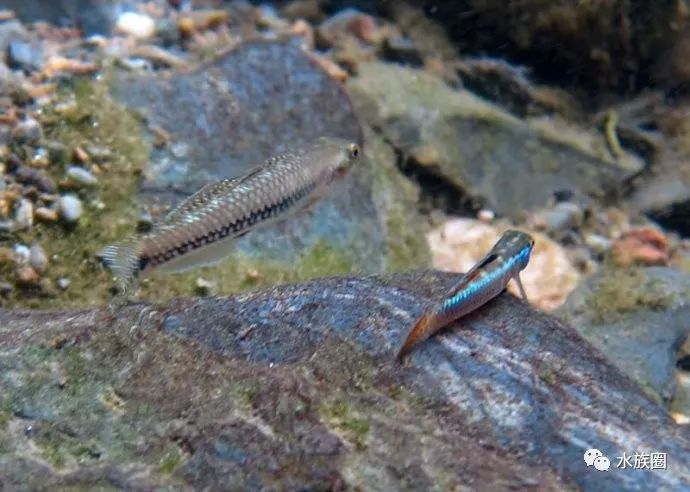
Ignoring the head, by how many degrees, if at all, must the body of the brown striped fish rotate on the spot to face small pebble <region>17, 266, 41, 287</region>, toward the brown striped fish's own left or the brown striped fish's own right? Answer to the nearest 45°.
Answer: approximately 180°

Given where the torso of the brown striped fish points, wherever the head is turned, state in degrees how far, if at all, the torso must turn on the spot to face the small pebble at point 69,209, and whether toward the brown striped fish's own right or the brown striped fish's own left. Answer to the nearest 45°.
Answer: approximately 135° to the brown striped fish's own left

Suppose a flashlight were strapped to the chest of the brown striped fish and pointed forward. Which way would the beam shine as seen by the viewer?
to the viewer's right

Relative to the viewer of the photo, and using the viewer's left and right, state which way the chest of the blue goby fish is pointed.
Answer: facing away from the viewer and to the right of the viewer

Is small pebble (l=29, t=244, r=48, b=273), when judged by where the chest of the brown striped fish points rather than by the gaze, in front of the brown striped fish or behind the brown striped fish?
behind

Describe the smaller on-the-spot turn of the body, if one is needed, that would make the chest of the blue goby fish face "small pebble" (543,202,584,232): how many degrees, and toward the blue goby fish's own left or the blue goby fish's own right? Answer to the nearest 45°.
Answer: approximately 45° to the blue goby fish's own left

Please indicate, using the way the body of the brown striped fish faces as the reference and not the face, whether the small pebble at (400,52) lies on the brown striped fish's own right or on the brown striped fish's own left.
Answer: on the brown striped fish's own left

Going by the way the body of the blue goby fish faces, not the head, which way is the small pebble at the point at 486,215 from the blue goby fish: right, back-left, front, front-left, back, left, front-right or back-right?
front-left

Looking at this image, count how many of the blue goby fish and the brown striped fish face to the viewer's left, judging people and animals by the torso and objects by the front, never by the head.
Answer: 0

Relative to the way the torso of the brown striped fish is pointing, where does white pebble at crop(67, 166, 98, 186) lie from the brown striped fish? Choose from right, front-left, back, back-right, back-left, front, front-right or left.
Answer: back-left
